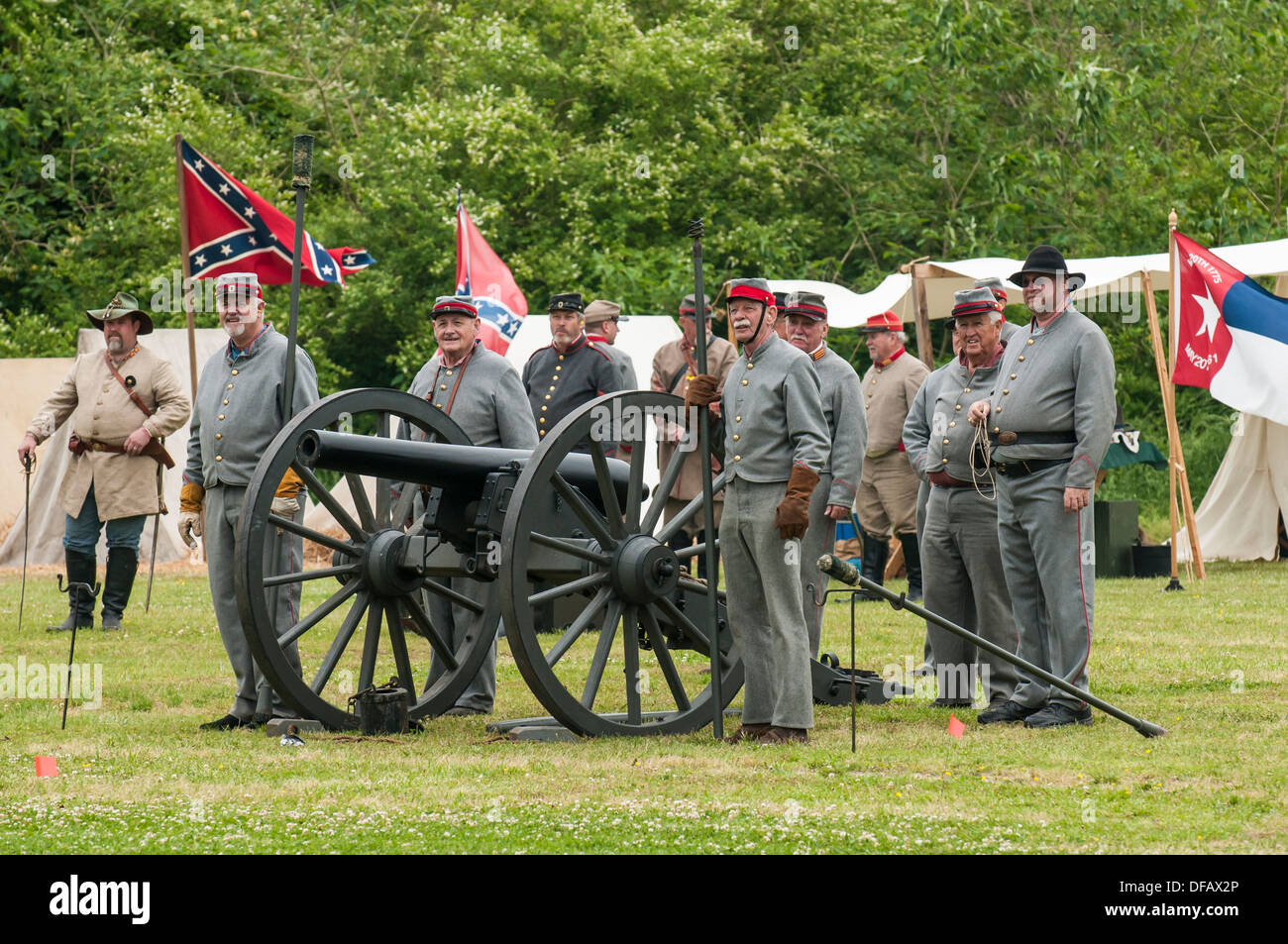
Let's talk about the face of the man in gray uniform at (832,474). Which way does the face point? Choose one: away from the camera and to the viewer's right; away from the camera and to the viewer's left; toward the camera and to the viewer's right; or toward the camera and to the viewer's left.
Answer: toward the camera and to the viewer's left

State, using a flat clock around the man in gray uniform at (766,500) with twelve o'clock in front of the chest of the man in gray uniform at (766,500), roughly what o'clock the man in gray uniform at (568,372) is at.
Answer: the man in gray uniform at (568,372) is roughly at 4 o'clock from the man in gray uniform at (766,500).

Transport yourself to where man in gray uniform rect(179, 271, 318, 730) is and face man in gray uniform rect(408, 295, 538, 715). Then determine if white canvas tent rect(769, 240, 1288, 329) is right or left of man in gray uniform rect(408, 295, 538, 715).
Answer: left

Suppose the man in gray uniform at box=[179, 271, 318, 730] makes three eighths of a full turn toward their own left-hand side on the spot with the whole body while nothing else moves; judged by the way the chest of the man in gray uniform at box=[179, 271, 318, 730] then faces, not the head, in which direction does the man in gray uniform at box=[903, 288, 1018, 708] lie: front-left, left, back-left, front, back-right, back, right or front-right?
front

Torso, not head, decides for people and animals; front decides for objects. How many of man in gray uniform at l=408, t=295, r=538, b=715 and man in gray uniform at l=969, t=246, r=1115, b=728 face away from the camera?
0

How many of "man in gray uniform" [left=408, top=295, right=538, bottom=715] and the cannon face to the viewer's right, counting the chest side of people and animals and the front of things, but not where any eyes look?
0

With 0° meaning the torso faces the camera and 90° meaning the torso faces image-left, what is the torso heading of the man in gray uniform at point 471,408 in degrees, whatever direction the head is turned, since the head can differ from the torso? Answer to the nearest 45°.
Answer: approximately 45°

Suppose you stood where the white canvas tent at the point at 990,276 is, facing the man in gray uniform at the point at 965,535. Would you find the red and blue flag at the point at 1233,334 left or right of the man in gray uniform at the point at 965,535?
left

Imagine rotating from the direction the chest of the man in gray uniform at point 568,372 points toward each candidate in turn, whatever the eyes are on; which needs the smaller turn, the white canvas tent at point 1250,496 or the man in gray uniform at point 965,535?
the man in gray uniform

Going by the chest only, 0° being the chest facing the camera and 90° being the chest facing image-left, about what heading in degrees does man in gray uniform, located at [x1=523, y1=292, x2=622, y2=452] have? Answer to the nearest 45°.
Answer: approximately 45°

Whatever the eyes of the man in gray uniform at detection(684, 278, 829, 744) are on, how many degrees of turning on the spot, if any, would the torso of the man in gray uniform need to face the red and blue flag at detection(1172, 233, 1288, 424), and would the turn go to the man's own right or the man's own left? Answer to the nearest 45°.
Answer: approximately 180°
